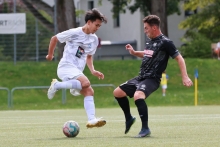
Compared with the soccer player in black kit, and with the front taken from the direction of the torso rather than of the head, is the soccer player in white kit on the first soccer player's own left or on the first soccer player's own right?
on the first soccer player's own right

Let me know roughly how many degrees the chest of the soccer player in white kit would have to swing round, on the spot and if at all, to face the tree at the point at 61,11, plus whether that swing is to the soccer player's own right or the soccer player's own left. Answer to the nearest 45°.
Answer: approximately 135° to the soccer player's own left

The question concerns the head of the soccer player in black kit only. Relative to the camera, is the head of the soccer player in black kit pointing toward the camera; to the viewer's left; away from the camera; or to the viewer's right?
to the viewer's left

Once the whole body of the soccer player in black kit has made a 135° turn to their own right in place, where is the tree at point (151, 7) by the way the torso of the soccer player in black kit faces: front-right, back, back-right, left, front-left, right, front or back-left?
front

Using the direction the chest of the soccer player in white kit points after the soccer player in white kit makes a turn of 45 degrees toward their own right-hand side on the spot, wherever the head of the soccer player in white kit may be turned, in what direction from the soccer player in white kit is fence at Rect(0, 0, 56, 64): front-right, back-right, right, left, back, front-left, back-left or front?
back

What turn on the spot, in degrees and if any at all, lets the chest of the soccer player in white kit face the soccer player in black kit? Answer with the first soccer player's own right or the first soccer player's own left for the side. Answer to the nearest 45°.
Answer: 0° — they already face them

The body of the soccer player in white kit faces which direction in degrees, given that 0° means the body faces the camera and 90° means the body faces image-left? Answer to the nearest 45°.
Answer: approximately 315°

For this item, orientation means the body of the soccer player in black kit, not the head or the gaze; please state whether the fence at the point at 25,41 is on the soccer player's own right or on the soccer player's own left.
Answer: on the soccer player's own right

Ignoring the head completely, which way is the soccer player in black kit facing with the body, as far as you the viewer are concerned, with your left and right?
facing the viewer and to the left of the viewer

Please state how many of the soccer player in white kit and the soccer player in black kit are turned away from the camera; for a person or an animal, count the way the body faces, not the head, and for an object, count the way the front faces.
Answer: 0

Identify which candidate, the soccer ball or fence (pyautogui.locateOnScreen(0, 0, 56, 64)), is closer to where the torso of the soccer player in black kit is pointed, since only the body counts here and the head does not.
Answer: the soccer ball

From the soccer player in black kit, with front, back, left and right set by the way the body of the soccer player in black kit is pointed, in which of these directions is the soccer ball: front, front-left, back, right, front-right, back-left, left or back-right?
front-right

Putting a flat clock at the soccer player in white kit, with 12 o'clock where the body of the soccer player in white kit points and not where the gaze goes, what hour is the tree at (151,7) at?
The tree is roughly at 8 o'clock from the soccer player in white kit.

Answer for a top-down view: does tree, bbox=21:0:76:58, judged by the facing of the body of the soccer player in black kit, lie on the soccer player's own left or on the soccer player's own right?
on the soccer player's own right
